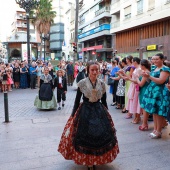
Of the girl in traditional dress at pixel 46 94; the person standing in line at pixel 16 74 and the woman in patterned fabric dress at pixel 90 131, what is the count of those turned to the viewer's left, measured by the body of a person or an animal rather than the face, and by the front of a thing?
0

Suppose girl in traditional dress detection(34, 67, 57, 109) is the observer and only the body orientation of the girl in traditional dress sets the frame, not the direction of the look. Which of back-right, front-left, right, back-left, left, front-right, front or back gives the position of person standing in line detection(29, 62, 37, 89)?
back

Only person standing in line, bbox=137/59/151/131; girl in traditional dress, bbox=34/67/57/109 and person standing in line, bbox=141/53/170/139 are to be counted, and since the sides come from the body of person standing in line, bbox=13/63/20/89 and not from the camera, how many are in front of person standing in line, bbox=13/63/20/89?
3

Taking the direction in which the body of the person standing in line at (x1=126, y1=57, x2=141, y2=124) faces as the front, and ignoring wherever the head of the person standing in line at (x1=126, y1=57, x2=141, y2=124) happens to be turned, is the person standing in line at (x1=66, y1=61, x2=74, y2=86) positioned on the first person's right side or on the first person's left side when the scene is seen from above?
on the first person's right side

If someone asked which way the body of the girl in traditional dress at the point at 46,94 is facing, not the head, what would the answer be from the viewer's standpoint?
toward the camera

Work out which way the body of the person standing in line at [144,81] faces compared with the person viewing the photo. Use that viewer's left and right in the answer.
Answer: facing to the left of the viewer

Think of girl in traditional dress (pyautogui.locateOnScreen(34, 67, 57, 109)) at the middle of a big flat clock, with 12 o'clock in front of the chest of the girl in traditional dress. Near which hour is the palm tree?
The palm tree is roughly at 6 o'clock from the girl in traditional dress.

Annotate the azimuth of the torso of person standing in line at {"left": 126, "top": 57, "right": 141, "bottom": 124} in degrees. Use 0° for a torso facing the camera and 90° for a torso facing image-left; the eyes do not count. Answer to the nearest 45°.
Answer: approximately 90°

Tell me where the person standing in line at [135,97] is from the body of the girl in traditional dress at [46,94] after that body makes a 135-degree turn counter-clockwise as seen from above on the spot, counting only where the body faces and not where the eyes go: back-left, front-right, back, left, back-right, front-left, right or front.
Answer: right

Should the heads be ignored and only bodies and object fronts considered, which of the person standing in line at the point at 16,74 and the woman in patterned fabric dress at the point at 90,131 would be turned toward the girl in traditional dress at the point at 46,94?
the person standing in line

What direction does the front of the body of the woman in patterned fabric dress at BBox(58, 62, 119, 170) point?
toward the camera
